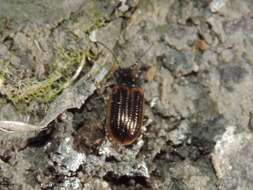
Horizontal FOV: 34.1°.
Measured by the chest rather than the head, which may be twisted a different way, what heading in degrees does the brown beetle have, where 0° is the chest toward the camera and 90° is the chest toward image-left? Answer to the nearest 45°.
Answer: approximately 180°

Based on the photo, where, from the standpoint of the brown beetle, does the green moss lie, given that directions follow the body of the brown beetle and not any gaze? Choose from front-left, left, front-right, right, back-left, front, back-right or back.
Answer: left

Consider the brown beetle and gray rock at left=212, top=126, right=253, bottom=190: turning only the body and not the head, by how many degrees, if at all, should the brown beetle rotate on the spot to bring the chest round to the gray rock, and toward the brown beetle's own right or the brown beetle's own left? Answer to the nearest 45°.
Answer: approximately 90° to the brown beetle's own right
